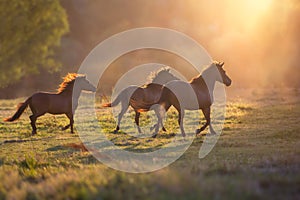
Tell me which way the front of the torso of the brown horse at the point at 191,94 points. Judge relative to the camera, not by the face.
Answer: to the viewer's right

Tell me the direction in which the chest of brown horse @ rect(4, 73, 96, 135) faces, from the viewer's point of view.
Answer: to the viewer's right

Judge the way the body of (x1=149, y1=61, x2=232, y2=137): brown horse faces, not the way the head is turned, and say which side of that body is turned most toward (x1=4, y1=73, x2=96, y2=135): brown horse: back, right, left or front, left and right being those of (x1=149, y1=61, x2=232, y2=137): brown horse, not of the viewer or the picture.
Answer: back

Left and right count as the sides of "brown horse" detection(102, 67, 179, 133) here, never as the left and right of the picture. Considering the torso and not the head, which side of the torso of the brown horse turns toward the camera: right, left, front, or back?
right

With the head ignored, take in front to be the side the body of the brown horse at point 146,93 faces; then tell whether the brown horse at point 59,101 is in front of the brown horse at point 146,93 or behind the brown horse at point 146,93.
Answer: behind

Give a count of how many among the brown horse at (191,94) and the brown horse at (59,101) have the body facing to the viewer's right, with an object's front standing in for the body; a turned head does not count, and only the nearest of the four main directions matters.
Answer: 2

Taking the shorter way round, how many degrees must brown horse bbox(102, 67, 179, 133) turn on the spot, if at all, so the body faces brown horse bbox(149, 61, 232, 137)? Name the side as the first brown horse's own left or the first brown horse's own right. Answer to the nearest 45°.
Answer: approximately 45° to the first brown horse's own right

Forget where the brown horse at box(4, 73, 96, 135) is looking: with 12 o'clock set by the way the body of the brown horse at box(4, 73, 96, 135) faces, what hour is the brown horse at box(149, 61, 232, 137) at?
the brown horse at box(149, 61, 232, 137) is roughly at 1 o'clock from the brown horse at box(4, 73, 96, 135).

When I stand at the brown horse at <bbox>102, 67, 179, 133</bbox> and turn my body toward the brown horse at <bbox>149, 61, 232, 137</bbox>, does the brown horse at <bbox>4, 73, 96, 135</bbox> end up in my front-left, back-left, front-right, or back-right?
back-right

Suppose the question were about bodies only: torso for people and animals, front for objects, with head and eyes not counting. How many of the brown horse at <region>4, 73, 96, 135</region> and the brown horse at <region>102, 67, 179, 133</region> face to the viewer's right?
2
